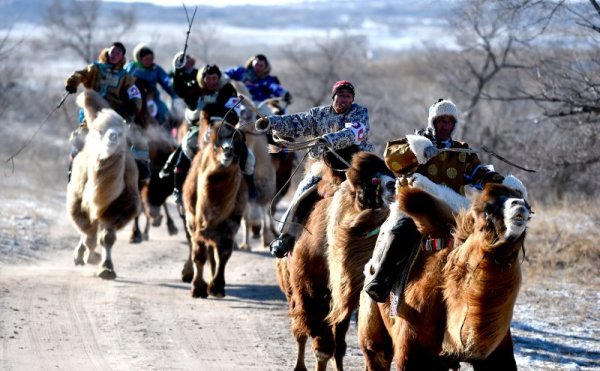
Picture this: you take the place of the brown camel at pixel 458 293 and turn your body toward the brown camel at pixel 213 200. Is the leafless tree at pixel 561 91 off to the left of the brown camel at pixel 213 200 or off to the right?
right

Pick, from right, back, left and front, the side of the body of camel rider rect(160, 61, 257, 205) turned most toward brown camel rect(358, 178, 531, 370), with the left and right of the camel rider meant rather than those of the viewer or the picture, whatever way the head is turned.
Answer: front

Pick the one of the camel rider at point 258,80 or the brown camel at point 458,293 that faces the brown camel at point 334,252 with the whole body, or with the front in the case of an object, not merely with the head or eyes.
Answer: the camel rider

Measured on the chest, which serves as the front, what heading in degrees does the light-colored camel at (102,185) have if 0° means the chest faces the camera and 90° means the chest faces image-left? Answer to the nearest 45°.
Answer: approximately 0°

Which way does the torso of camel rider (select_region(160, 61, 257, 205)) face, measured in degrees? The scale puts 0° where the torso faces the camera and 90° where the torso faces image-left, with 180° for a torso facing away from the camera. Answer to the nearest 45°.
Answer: approximately 0°

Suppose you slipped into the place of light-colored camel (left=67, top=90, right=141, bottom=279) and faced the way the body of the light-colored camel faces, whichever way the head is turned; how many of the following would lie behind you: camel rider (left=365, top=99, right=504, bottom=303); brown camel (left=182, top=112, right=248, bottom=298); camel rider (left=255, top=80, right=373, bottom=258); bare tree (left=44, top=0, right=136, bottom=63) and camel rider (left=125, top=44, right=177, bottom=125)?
2

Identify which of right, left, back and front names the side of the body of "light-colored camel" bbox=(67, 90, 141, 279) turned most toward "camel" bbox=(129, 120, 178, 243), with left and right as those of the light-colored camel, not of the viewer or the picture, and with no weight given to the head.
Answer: back

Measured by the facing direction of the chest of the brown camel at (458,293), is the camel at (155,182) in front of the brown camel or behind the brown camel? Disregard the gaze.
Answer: behind

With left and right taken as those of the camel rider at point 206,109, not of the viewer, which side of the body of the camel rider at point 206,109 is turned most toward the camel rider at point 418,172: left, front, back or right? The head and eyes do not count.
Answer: front
